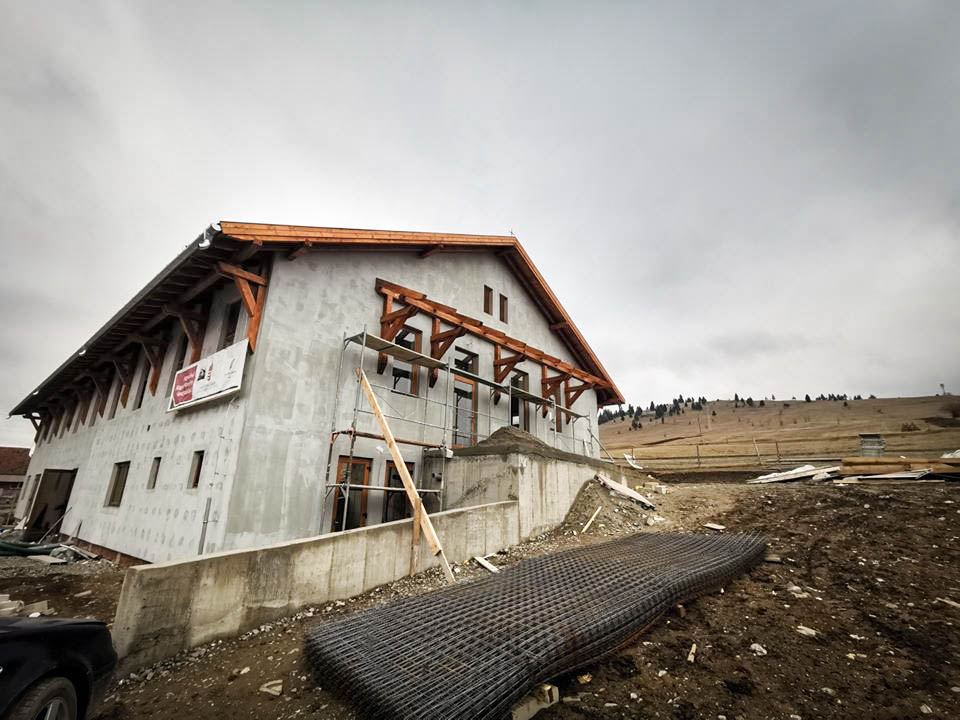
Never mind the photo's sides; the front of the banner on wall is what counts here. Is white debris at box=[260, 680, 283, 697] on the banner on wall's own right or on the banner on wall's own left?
on the banner on wall's own left

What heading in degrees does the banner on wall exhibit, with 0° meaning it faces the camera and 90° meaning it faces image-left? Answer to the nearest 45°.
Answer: approximately 45°

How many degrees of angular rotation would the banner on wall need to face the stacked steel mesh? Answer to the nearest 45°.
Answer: approximately 45° to its left

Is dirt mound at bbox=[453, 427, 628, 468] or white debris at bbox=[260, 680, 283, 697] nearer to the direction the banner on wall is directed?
the white debris

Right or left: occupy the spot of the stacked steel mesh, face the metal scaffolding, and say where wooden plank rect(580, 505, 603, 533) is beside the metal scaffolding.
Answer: right

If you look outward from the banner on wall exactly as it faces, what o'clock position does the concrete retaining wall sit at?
The concrete retaining wall is roughly at 10 o'clock from the banner on wall.

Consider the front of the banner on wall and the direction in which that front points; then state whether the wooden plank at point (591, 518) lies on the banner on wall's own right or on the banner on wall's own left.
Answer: on the banner on wall's own left

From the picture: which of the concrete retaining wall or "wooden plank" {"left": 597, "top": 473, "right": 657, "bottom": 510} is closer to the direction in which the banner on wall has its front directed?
the concrete retaining wall

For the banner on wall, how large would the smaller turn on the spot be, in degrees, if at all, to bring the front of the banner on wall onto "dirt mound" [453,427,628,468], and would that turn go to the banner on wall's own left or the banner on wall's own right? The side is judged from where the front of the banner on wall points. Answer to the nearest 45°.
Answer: approximately 135° to the banner on wall's own left

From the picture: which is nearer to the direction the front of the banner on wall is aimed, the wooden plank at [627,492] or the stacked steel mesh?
the stacked steel mesh

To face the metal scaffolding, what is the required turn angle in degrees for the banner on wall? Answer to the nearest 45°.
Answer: approximately 135° to its left

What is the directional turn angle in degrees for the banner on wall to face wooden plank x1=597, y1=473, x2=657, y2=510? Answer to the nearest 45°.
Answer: approximately 135° to its left
